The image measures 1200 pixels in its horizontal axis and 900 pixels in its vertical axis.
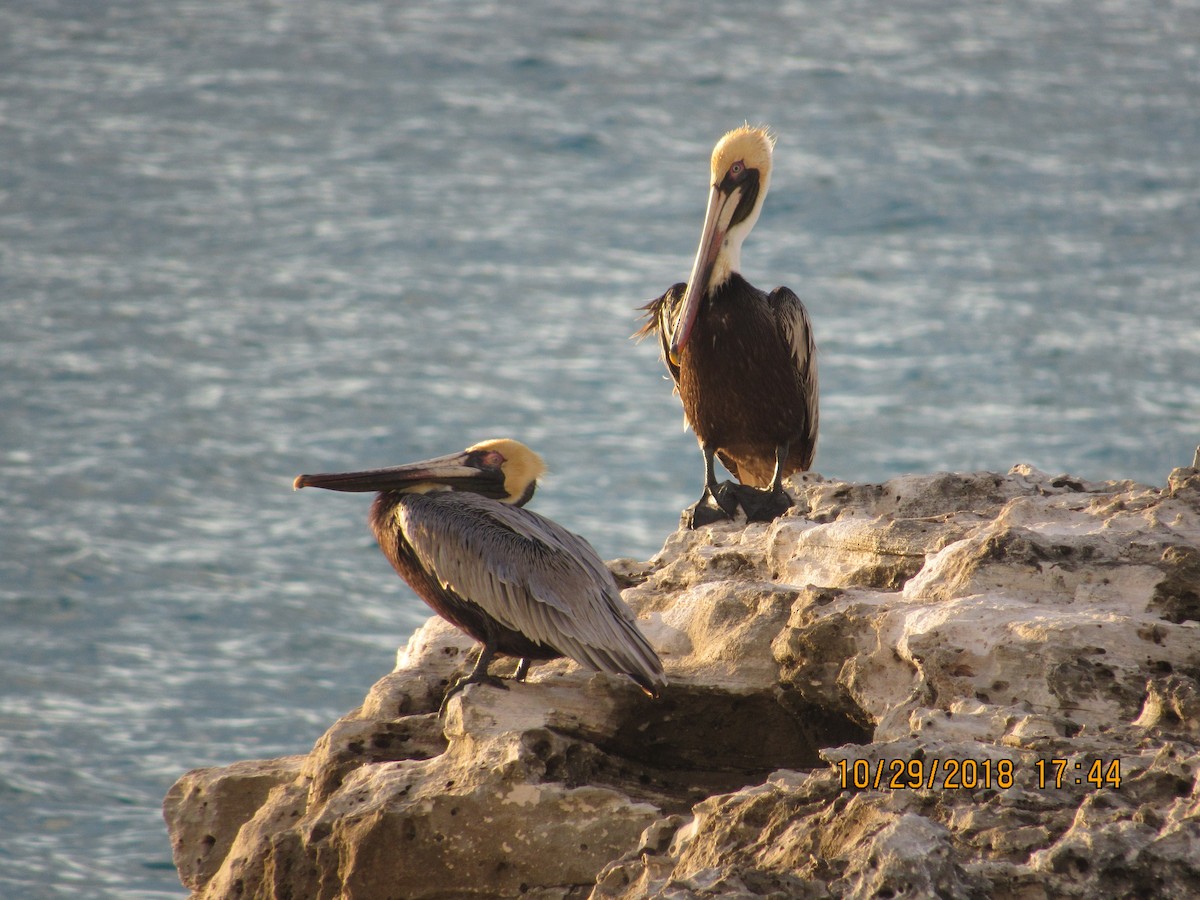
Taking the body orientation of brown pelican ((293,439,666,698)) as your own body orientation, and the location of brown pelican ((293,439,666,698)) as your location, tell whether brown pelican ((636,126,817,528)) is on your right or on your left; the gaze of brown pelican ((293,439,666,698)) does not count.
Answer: on your right

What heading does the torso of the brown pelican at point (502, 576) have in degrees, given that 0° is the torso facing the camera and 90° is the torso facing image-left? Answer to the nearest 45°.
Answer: approximately 90°
